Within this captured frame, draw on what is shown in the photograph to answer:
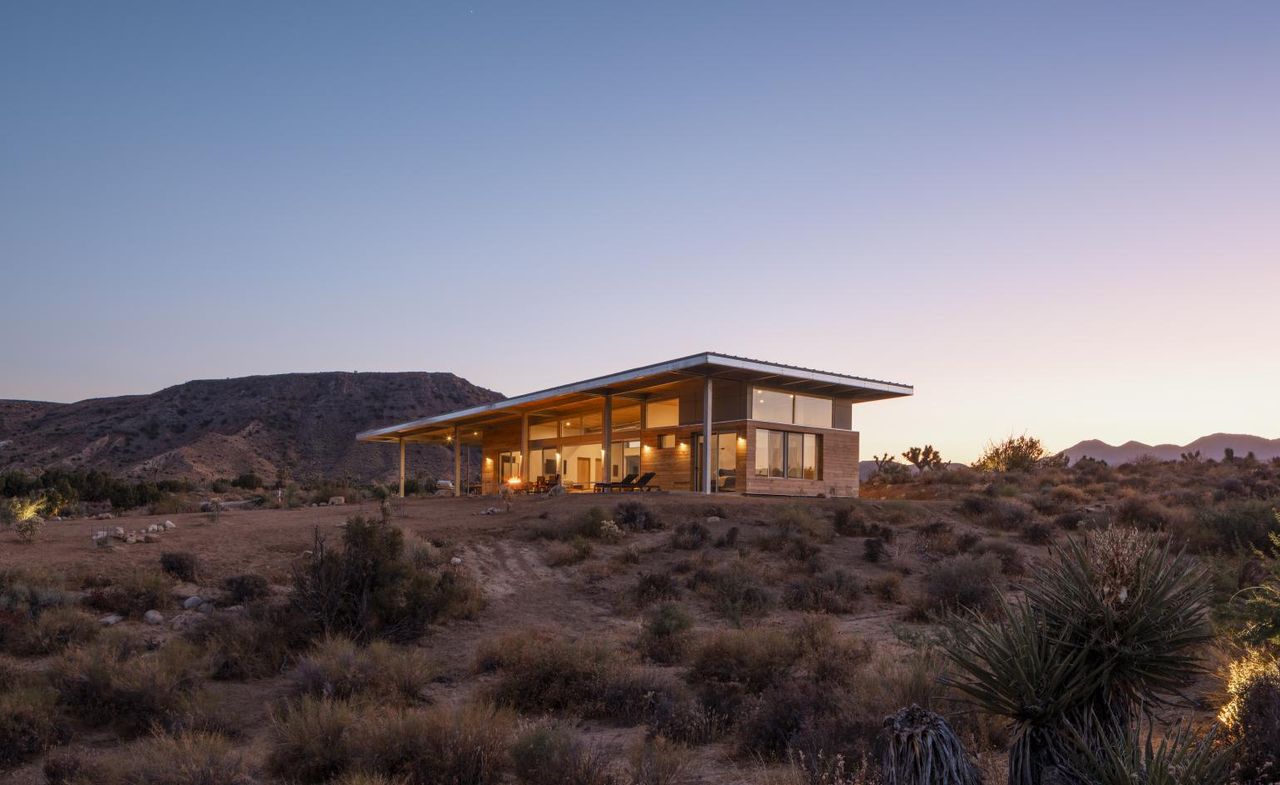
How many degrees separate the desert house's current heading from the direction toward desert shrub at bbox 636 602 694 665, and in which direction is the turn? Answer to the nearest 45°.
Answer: approximately 45° to its left

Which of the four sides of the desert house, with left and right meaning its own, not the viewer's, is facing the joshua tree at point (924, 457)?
back

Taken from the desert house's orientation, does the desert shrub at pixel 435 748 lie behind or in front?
in front

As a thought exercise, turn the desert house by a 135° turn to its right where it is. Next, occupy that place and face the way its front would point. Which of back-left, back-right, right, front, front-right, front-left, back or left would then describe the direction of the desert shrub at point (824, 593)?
back

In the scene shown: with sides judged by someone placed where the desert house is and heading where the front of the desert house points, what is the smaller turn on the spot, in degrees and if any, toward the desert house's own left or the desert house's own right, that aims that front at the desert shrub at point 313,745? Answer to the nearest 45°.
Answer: approximately 45° to the desert house's own left

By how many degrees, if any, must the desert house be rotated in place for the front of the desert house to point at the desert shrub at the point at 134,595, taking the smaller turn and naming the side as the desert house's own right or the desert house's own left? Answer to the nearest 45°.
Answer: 0° — it already faces it

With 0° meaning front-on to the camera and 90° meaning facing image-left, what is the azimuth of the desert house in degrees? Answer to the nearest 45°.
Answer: approximately 45°

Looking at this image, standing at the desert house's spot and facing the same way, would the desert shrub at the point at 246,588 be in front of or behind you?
in front

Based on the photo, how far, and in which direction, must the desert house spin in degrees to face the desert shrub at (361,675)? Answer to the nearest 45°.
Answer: approximately 45° to its left

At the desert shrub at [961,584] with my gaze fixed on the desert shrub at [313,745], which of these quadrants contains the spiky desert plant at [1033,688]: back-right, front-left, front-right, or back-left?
front-left

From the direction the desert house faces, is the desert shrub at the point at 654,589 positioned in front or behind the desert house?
in front

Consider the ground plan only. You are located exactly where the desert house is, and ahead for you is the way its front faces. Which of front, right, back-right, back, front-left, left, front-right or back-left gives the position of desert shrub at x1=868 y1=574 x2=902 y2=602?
front-left

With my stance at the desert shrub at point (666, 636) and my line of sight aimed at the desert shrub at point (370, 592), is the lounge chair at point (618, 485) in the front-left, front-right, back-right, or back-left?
front-right

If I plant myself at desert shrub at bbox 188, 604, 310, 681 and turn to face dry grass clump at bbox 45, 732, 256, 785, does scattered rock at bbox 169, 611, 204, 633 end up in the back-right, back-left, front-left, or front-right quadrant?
back-right

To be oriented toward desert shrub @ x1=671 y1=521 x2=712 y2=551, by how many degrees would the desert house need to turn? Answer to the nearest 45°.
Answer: approximately 45° to its left
